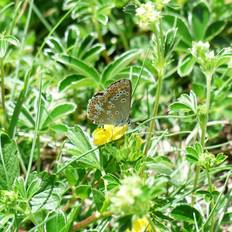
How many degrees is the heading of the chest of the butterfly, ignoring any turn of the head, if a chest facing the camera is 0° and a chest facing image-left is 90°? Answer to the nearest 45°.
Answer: approximately 270°
